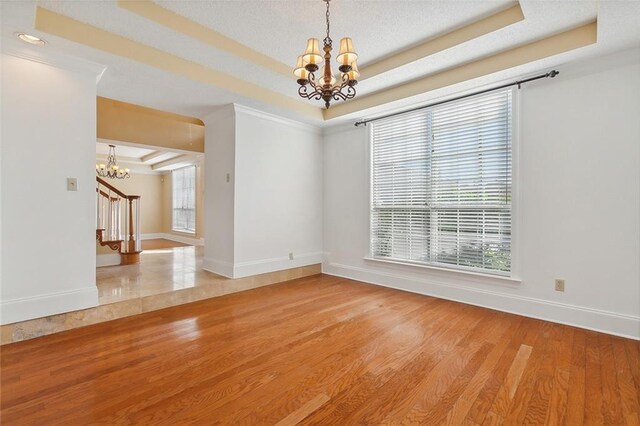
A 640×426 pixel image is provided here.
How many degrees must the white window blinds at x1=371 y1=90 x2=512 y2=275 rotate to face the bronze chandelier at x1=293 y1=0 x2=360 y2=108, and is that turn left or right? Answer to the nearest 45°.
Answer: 0° — it already faces it

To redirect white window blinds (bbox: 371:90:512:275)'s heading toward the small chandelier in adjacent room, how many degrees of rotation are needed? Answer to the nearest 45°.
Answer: approximately 45° to its right

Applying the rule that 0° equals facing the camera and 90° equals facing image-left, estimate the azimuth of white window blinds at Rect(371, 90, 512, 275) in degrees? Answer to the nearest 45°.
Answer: approximately 45°

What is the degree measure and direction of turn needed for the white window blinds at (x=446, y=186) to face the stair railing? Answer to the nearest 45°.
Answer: approximately 45° to its right
